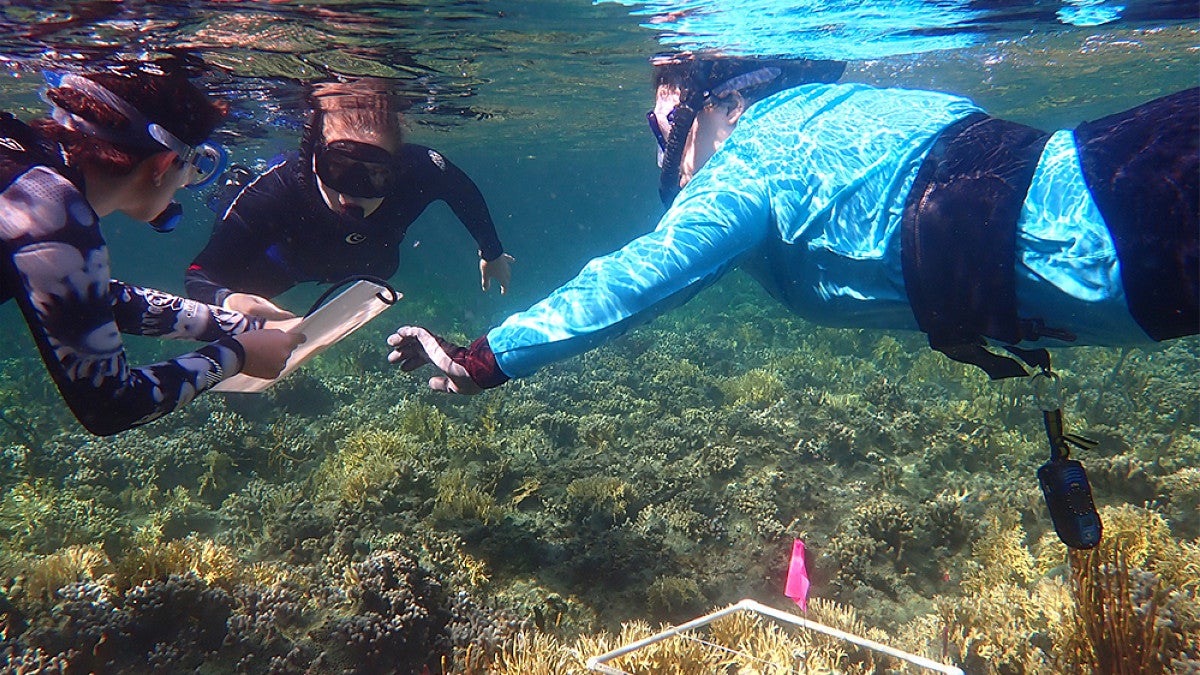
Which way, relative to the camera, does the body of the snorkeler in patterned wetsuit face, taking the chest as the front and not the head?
to the viewer's right

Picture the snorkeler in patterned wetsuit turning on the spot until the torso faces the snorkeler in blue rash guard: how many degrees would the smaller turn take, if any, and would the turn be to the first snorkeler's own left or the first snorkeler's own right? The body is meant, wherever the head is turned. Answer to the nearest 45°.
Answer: approximately 45° to the first snorkeler's own right
